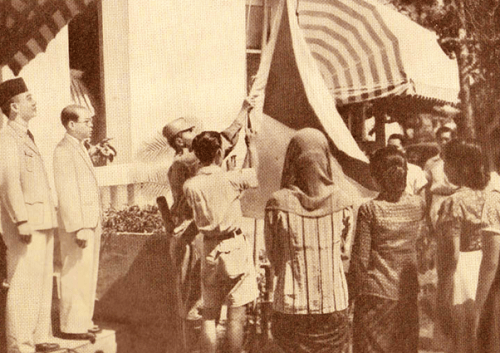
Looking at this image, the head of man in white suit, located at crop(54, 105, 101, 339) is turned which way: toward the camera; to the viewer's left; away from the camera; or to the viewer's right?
to the viewer's right

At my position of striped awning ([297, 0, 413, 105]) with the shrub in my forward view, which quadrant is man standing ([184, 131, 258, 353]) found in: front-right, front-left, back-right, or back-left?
front-left

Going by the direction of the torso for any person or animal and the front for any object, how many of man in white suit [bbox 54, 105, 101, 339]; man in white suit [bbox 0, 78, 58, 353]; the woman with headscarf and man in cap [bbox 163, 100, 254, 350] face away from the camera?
1

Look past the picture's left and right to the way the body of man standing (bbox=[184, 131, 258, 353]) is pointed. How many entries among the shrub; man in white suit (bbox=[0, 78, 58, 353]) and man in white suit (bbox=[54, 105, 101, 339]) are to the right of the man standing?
0

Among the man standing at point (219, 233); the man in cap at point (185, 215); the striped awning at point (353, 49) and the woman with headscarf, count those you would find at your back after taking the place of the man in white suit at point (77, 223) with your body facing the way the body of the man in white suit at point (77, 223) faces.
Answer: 0

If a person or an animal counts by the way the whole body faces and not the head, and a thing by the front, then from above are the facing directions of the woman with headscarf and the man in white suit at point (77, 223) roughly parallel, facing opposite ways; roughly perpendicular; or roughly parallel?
roughly perpendicular

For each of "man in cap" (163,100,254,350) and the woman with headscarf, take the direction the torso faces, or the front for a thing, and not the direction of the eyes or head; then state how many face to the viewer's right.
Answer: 1

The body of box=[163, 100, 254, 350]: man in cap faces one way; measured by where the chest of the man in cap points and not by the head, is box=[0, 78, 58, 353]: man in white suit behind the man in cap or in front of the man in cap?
behind

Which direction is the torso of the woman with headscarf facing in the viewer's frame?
away from the camera

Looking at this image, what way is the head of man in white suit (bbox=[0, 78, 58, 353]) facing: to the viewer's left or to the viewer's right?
to the viewer's right

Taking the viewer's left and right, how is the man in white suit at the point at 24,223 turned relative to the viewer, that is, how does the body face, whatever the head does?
facing to the right of the viewer

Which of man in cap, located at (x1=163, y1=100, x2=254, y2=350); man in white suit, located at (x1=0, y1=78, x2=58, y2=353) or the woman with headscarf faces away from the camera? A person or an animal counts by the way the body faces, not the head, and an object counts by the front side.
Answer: the woman with headscarf

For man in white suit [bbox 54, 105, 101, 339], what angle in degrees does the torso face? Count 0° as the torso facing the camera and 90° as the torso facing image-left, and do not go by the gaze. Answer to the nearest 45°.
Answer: approximately 270°

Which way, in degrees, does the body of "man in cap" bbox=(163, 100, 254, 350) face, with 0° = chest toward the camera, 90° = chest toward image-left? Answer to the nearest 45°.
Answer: approximately 270°

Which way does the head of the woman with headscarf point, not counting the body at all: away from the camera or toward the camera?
away from the camera
